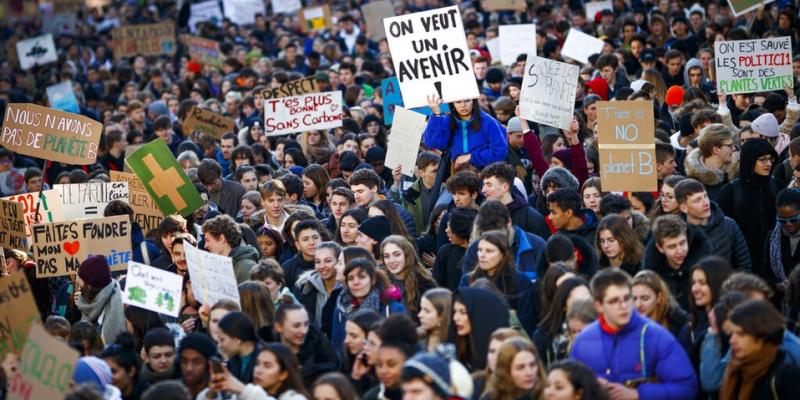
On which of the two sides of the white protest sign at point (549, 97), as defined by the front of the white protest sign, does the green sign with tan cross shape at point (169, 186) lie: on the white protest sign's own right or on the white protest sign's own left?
on the white protest sign's own right

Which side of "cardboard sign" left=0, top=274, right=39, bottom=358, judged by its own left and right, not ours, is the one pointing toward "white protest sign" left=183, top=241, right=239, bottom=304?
left

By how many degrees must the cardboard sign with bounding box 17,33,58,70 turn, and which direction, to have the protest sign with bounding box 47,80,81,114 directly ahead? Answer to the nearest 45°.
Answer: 0° — it already faces it

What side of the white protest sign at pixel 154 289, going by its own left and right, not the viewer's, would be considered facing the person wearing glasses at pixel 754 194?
left

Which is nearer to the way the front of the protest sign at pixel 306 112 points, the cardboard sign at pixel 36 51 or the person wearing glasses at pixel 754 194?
the person wearing glasses

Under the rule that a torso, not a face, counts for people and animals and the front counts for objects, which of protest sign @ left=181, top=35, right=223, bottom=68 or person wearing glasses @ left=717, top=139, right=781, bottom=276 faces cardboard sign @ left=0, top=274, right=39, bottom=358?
the protest sign

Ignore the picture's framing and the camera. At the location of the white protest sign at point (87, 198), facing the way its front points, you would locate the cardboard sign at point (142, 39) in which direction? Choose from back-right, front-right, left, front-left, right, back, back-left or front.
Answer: back

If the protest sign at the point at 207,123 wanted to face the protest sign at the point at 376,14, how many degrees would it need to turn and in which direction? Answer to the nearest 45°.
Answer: approximately 135° to its left

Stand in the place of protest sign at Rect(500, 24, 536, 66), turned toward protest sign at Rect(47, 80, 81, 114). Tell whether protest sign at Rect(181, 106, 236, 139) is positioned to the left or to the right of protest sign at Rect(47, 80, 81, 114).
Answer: left

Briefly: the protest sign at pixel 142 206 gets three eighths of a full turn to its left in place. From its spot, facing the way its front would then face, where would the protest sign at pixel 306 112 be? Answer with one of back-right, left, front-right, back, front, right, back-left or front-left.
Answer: front

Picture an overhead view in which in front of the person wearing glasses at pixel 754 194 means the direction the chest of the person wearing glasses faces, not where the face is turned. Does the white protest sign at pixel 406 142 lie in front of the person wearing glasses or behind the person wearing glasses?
behind

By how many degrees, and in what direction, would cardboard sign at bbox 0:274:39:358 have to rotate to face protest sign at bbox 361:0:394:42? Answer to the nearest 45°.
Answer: approximately 135° to its left
